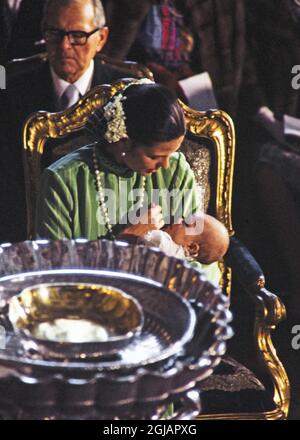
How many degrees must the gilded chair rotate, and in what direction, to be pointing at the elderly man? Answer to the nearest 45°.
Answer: approximately 135° to its right

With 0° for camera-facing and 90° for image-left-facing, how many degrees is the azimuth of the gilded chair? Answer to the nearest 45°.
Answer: approximately 0°
